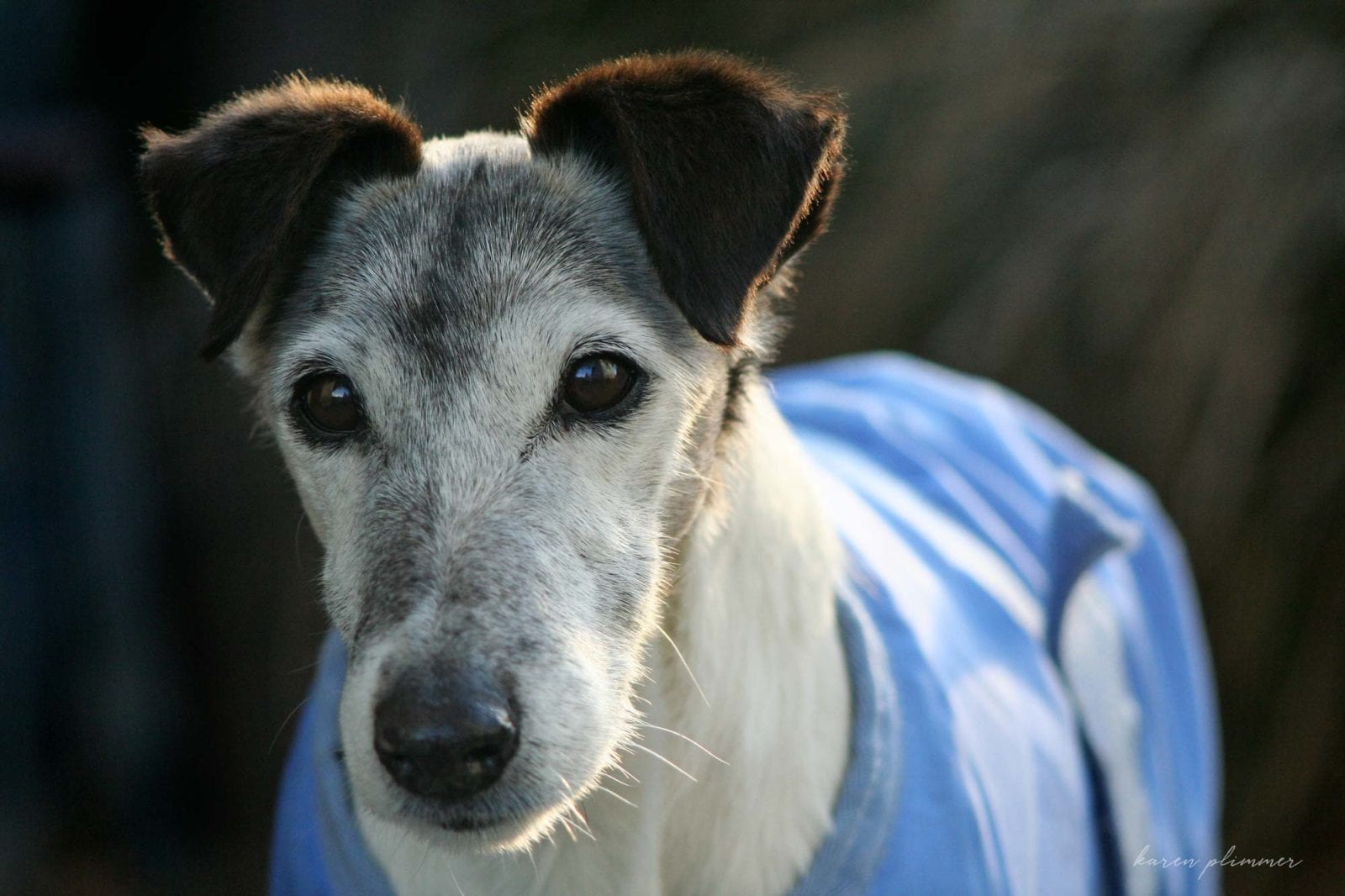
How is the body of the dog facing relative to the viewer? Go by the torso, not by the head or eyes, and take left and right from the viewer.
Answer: facing the viewer and to the left of the viewer
